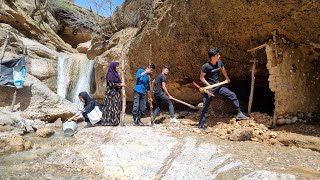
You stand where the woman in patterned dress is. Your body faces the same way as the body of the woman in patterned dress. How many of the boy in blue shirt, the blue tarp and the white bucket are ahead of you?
1

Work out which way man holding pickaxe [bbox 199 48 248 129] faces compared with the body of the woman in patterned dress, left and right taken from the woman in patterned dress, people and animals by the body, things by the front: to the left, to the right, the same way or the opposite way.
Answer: to the right
